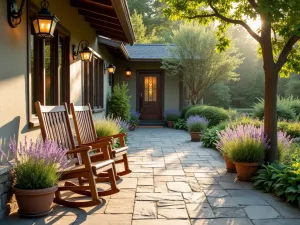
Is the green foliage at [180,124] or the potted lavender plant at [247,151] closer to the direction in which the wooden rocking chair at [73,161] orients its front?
the potted lavender plant

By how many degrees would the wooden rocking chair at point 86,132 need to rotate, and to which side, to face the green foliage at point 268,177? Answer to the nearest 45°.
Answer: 0° — it already faces it

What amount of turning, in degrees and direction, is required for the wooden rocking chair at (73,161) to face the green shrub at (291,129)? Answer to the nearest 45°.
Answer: approximately 90° to its left

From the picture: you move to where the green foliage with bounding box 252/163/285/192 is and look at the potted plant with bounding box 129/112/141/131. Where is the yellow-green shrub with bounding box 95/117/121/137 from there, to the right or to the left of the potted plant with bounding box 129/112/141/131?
left

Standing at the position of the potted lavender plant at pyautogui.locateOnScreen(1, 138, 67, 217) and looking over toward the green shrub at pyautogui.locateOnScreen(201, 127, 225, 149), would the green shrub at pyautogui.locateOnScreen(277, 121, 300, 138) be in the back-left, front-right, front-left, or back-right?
front-right

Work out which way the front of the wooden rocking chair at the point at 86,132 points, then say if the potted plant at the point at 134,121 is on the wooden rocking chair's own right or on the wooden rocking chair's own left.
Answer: on the wooden rocking chair's own left

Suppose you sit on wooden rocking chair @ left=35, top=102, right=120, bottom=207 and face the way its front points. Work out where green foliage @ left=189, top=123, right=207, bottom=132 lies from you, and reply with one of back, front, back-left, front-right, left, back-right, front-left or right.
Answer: left

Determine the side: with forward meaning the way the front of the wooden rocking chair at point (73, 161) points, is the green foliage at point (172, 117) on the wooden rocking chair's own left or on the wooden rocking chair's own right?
on the wooden rocking chair's own left

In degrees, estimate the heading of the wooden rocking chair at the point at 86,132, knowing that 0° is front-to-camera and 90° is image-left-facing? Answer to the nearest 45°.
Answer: approximately 315°

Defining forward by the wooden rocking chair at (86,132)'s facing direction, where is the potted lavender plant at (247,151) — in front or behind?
in front

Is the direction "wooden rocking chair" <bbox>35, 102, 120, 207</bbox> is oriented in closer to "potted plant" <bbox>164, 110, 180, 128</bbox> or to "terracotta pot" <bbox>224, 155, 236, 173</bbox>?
the terracotta pot

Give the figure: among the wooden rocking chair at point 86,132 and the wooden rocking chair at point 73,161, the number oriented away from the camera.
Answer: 0

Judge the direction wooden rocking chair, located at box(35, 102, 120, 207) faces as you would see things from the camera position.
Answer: facing the viewer and to the right of the viewer
